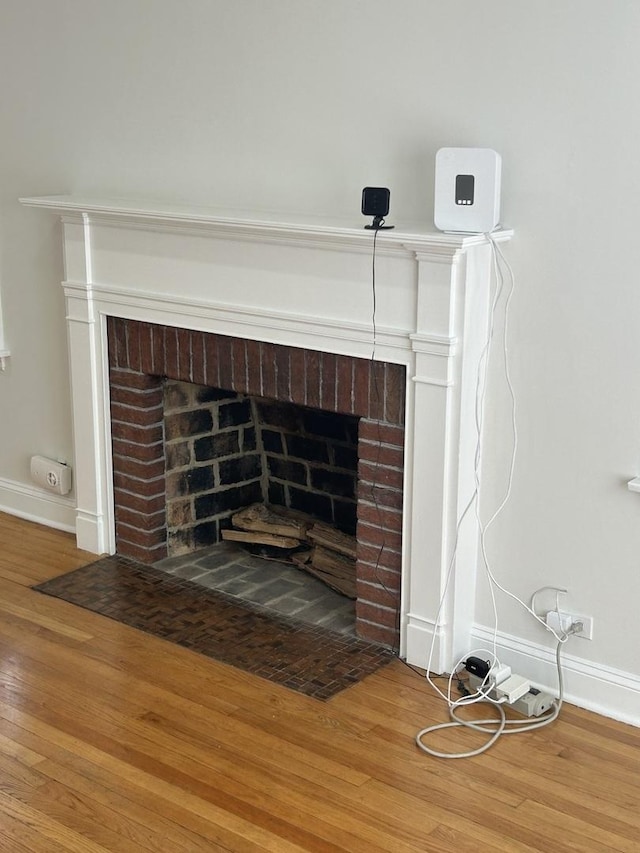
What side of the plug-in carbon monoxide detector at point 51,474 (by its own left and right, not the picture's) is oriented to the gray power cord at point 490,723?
left

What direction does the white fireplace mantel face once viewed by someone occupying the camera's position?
facing the viewer and to the left of the viewer

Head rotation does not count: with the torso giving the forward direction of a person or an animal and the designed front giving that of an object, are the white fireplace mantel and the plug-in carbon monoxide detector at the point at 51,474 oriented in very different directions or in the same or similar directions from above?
same or similar directions

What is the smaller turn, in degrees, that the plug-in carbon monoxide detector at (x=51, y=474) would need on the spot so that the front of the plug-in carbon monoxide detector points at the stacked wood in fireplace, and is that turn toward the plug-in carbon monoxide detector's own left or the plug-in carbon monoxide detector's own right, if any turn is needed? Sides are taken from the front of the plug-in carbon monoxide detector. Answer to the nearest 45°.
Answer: approximately 90° to the plug-in carbon monoxide detector's own left

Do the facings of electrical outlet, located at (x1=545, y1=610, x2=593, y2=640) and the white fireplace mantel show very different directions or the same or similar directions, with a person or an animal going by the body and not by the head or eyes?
same or similar directions

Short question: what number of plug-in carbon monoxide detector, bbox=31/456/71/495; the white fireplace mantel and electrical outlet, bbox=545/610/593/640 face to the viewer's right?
0

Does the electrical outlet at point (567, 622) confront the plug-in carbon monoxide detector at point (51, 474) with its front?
no

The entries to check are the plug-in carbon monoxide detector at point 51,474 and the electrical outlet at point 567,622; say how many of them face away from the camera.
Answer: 0

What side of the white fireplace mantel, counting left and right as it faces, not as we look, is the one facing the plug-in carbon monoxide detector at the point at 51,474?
right

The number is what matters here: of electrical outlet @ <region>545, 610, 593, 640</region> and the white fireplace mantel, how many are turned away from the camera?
0
